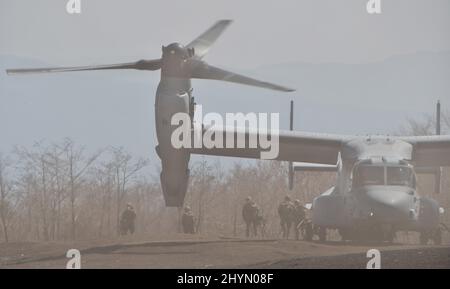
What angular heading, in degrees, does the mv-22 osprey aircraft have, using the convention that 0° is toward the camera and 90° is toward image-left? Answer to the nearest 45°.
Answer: approximately 0°

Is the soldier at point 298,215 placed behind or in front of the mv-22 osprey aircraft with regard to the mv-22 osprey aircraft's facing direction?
behind
